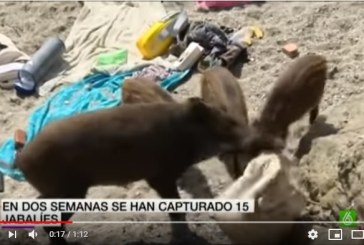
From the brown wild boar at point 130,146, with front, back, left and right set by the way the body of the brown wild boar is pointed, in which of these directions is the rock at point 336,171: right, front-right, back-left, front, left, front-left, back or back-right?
front

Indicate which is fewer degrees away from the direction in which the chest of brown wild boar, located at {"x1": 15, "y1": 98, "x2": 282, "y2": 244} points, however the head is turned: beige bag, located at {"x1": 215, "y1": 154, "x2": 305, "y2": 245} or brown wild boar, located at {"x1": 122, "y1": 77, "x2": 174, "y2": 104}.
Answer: the beige bag

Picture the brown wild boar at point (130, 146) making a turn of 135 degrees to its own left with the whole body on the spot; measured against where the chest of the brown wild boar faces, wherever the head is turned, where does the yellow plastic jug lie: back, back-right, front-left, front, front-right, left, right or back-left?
front-right

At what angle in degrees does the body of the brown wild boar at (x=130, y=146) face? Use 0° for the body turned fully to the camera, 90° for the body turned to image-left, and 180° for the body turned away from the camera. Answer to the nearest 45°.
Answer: approximately 270°

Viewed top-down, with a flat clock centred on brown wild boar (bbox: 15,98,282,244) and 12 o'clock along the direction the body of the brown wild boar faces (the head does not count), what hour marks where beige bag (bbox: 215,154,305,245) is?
The beige bag is roughly at 1 o'clock from the brown wild boar.

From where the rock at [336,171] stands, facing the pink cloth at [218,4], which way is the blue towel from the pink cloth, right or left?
left
